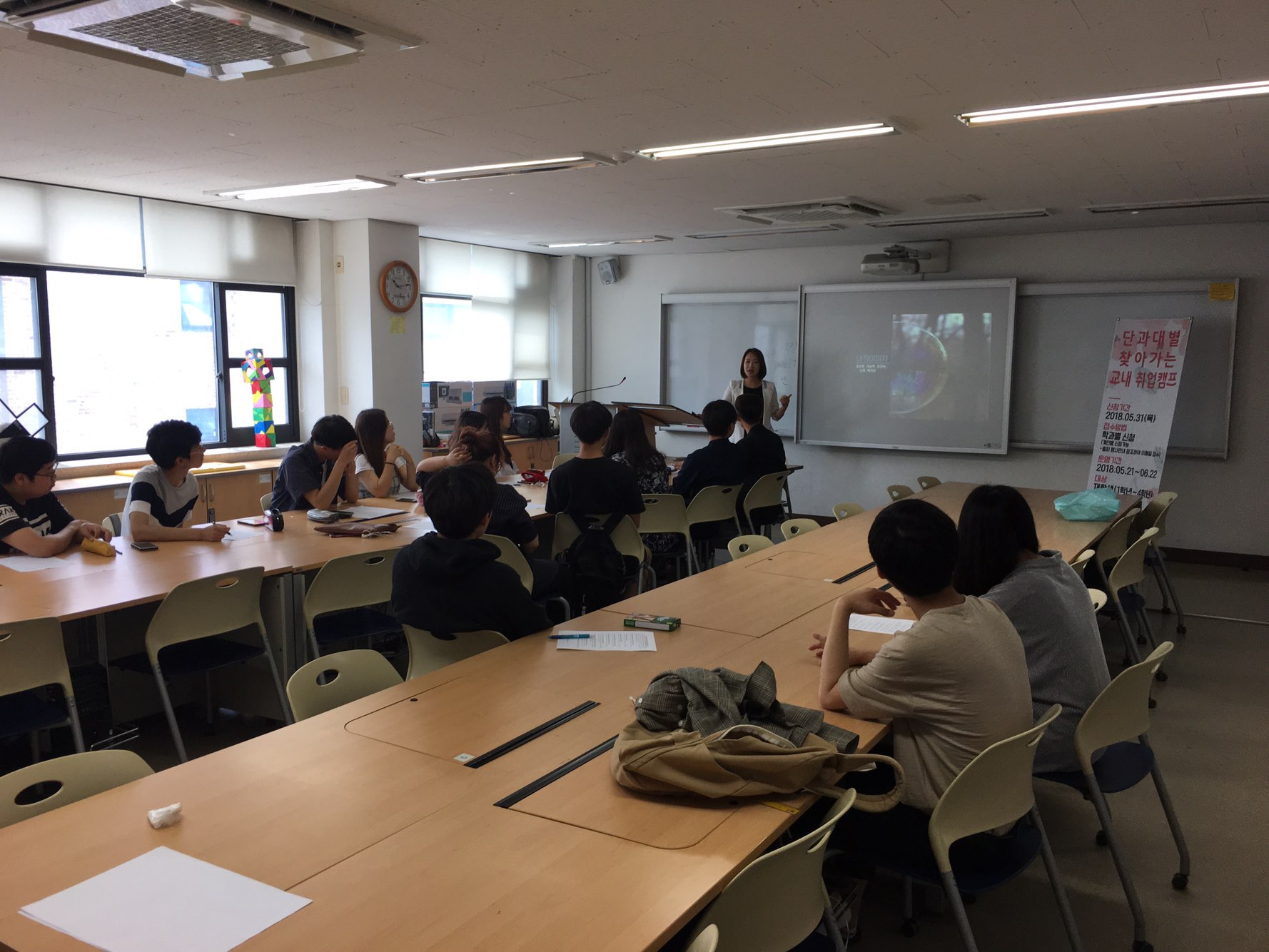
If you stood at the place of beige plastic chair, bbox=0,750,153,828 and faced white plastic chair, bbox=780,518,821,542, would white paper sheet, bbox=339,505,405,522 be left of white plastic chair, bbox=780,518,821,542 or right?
left

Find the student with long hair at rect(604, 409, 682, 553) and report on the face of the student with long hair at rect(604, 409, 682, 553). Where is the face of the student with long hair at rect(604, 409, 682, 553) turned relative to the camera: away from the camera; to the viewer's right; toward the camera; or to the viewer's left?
away from the camera

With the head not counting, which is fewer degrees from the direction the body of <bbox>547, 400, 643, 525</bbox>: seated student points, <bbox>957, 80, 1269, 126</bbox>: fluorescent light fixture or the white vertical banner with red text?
the white vertical banner with red text

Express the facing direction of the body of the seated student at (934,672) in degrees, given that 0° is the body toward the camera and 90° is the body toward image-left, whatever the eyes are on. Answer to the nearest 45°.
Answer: approximately 135°

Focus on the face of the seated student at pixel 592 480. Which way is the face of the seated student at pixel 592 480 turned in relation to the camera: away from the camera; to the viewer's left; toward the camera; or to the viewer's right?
away from the camera

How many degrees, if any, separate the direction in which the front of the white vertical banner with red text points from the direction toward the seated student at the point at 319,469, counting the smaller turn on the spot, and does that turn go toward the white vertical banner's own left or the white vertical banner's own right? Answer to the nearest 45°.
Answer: approximately 45° to the white vertical banner's own right

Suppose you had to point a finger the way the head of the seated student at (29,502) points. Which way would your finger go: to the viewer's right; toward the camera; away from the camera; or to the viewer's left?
to the viewer's right

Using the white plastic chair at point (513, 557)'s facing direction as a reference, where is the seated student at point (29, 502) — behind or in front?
behind

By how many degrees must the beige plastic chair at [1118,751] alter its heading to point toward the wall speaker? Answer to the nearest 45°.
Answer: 0° — it already faces it

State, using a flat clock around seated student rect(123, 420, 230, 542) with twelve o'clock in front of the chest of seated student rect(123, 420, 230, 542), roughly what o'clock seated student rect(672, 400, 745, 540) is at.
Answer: seated student rect(672, 400, 745, 540) is roughly at 10 o'clock from seated student rect(123, 420, 230, 542).

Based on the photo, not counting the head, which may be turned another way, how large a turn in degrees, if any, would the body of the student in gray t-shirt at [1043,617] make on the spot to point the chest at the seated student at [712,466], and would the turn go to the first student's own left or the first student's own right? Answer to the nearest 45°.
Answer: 0° — they already face them

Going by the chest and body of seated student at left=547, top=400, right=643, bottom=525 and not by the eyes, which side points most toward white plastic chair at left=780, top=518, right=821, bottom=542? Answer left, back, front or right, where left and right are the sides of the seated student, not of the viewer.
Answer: right

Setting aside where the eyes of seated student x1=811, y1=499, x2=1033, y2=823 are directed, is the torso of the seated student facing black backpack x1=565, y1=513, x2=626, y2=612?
yes

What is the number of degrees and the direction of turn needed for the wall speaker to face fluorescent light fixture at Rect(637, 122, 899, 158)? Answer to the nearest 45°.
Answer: approximately 45° to its left
